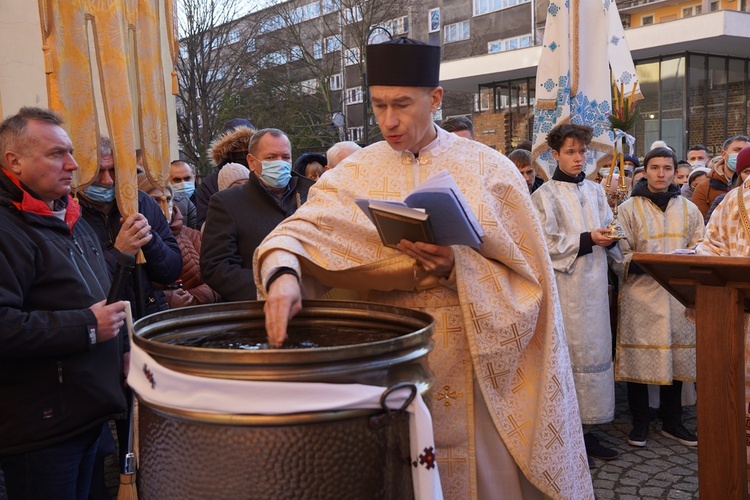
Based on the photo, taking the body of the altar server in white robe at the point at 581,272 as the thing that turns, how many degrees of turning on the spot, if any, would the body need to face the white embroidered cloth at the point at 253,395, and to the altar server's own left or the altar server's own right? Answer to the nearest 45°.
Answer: approximately 45° to the altar server's own right

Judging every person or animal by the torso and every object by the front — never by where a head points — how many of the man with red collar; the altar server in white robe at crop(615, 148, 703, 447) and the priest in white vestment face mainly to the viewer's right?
1

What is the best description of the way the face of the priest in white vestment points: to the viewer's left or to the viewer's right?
to the viewer's left

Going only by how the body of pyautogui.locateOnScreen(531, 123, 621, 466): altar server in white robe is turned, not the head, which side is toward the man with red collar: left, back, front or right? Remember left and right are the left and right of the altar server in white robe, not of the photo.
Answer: right

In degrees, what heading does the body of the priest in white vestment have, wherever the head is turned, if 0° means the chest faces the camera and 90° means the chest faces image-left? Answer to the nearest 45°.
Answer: approximately 45°

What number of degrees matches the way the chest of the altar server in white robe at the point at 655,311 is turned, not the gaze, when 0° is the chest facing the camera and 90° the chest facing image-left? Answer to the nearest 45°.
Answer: approximately 0°

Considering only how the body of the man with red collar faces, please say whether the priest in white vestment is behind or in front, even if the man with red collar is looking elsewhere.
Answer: in front

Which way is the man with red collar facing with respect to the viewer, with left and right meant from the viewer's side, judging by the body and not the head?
facing to the right of the viewer

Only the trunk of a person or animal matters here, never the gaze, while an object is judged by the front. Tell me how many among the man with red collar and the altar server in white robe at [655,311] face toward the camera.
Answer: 1
